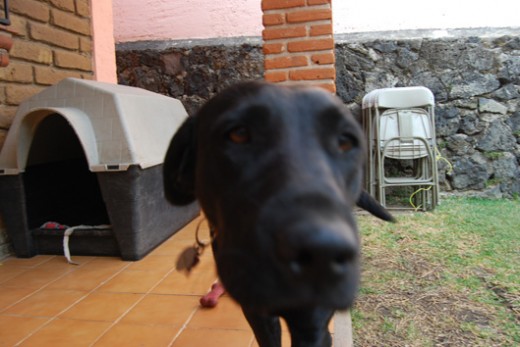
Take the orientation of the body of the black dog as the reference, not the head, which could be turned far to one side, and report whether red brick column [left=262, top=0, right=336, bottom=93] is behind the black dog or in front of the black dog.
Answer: behind

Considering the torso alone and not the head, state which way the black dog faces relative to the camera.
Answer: toward the camera

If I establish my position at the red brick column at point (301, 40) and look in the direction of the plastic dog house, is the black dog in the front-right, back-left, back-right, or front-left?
front-left

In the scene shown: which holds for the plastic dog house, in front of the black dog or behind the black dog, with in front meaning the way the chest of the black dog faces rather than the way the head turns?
behind
